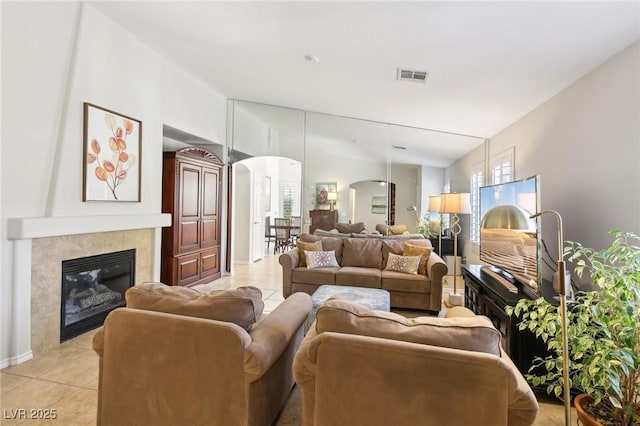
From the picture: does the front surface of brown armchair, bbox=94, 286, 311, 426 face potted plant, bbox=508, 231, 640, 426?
no

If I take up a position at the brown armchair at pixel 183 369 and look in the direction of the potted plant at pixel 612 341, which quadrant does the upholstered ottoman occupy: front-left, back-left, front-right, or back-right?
front-left

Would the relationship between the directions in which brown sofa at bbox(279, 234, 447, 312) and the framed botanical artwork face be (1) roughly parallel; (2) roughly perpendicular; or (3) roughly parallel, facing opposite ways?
roughly perpendicular

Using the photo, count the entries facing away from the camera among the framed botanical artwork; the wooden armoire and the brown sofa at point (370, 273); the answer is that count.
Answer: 0

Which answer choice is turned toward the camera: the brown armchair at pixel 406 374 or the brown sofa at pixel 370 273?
the brown sofa

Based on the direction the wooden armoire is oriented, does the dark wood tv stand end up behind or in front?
in front

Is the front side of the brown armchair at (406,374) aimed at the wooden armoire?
no

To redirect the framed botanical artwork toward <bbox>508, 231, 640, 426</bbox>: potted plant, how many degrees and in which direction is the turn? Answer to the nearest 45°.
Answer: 0° — it already faces it

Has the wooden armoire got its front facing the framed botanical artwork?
no

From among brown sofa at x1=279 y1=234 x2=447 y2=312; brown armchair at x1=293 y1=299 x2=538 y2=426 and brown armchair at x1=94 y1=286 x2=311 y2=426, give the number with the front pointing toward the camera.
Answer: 1

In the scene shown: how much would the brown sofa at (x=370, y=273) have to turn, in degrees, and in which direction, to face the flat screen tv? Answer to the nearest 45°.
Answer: approximately 45° to its left

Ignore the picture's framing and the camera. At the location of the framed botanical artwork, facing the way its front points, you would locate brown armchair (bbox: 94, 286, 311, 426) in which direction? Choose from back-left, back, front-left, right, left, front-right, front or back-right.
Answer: front-right

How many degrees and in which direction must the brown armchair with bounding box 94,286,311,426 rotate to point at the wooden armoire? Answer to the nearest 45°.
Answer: approximately 45° to its left

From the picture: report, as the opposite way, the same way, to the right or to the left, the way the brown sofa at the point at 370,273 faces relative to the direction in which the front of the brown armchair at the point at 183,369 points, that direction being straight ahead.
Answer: the opposite way

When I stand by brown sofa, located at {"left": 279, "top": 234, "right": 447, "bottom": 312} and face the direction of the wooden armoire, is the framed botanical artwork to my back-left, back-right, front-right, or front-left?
front-left

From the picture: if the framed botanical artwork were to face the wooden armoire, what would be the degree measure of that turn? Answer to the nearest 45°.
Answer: approximately 90° to its left

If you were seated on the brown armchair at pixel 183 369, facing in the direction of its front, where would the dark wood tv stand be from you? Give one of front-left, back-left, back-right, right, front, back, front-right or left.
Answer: front-right

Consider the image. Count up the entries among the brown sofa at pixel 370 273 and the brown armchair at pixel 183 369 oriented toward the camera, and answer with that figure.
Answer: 1

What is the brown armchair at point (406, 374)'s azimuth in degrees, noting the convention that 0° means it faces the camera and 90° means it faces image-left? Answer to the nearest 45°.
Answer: approximately 180°

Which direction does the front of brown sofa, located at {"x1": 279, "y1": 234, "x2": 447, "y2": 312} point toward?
toward the camera

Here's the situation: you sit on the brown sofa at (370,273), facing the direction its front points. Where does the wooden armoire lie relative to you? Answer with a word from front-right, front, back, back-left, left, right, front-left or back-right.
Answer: right

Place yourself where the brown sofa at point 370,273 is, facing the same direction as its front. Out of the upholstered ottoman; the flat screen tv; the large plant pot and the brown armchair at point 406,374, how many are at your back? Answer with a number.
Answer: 0

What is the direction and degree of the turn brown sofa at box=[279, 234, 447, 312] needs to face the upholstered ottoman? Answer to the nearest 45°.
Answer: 0° — it already faces it
